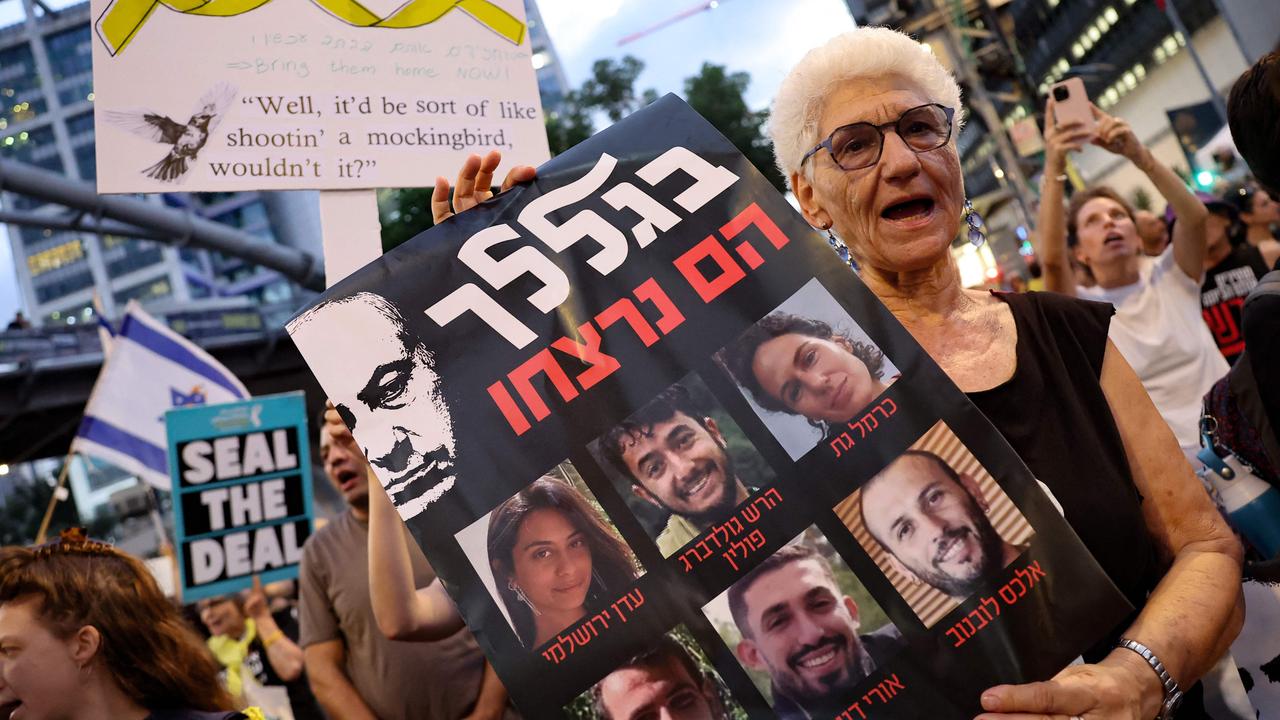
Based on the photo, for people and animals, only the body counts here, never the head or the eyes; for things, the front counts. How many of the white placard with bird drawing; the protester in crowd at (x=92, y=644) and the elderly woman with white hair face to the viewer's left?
1

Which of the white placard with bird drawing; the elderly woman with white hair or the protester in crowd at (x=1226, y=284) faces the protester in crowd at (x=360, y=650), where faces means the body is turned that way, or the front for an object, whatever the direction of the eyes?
the protester in crowd at (x=1226, y=284)

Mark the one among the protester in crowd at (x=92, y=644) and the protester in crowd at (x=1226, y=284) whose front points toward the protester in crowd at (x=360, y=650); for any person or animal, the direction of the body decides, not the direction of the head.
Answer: the protester in crowd at (x=1226, y=284)

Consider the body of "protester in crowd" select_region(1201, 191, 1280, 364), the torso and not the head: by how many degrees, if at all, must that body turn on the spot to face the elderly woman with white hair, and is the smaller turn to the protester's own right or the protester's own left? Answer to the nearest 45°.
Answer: approximately 45° to the protester's own left

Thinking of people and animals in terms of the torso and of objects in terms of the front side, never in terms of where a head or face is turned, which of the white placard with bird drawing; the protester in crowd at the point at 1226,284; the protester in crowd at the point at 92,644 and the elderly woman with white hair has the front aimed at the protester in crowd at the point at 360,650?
the protester in crowd at the point at 1226,284

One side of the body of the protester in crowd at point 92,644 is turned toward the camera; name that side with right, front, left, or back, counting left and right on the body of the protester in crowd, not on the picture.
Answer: left

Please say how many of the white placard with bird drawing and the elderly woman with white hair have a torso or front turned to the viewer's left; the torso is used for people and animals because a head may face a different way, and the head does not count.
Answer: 0

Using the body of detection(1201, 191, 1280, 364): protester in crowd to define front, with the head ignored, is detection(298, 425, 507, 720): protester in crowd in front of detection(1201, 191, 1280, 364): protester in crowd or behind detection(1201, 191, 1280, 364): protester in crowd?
in front

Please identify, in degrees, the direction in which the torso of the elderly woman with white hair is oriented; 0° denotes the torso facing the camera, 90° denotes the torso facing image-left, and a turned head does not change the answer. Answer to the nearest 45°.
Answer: approximately 0°
